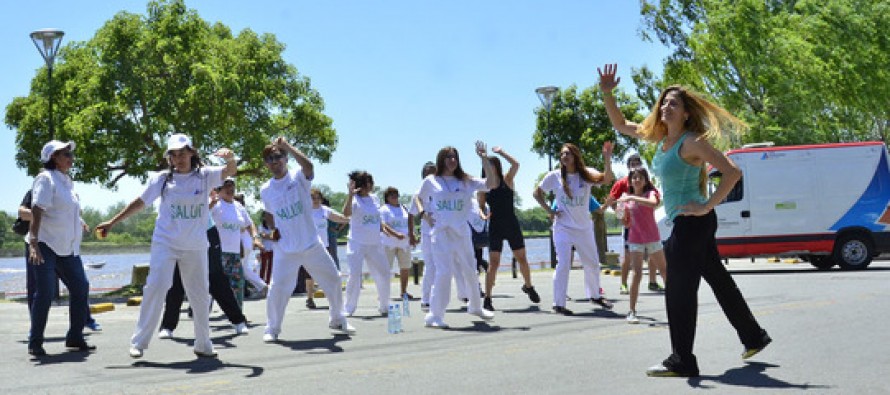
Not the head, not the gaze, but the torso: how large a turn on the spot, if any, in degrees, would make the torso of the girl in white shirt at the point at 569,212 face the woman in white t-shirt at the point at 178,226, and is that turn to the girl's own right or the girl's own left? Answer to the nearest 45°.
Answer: approximately 45° to the girl's own right

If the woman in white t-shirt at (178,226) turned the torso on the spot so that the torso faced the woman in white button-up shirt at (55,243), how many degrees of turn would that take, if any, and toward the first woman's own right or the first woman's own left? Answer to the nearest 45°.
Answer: approximately 135° to the first woman's own right

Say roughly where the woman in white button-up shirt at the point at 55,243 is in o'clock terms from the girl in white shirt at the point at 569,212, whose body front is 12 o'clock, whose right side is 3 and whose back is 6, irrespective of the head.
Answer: The woman in white button-up shirt is roughly at 2 o'clock from the girl in white shirt.

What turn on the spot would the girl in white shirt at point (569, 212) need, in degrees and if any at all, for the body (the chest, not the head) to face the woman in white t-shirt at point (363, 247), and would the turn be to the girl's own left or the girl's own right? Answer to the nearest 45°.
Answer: approximately 90° to the girl's own right

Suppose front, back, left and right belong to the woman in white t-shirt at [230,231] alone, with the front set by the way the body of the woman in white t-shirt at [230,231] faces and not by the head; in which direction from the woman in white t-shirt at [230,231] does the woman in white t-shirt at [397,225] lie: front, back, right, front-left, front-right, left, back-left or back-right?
back-left
